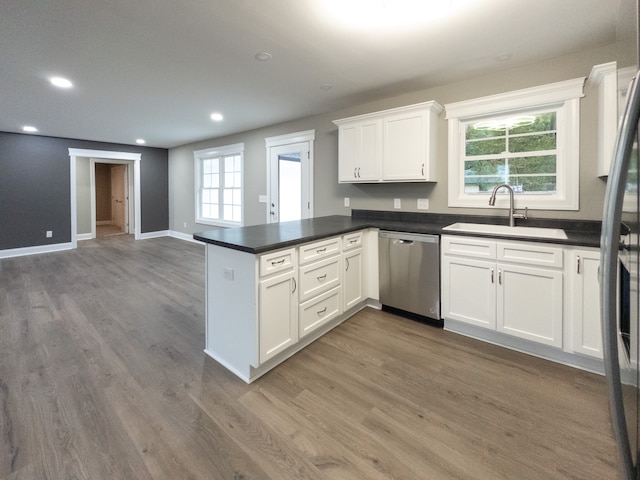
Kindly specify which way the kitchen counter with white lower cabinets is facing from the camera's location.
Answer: facing the viewer and to the right of the viewer

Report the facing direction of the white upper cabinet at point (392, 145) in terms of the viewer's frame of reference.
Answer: facing the viewer and to the left of the viewer

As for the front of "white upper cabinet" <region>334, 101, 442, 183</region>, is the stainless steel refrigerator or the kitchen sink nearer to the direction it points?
the stainless steel refrigerator

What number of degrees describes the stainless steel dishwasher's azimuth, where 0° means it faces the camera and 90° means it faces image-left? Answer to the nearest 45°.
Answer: approximately 45°

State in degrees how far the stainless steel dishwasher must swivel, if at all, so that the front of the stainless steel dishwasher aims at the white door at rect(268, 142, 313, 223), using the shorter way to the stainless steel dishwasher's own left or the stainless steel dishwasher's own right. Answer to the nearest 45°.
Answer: approximately 90° to the stainless steel dishwasher's own right

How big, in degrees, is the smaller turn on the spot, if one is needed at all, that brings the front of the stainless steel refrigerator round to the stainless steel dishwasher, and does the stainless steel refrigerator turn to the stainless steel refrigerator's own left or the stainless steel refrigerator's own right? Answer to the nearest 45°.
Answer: approximately 45° to the stainless steel refrigerator's own right

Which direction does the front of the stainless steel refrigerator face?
to the viewer's left

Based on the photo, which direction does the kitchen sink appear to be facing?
toward the camera

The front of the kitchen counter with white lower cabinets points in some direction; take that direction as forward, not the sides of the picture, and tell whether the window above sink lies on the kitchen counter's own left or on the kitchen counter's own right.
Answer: on the kitchen counter's own left

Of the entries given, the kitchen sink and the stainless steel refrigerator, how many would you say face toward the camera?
1

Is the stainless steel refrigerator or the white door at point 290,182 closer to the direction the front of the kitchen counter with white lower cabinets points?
the stainless steel refrigerator
